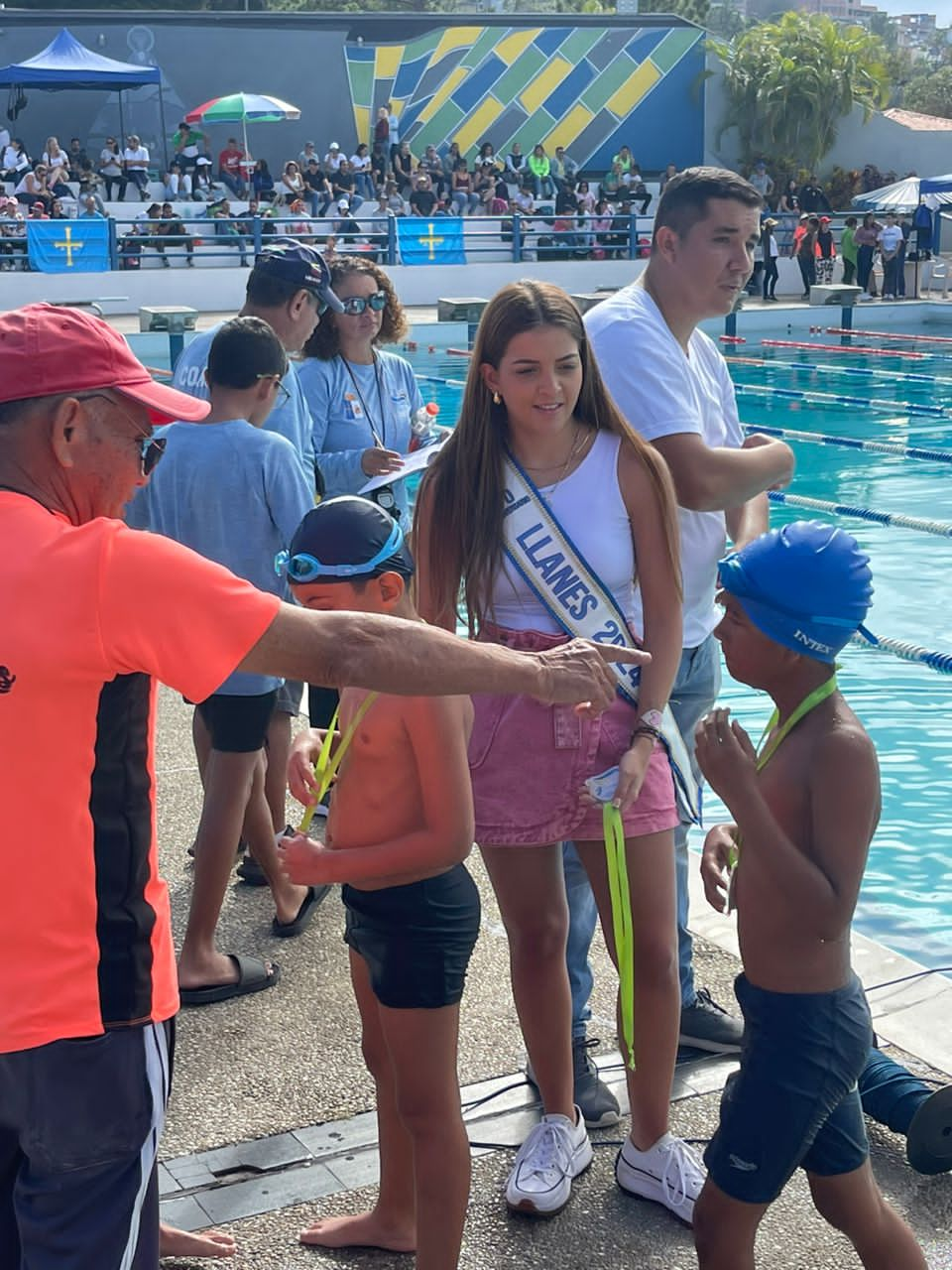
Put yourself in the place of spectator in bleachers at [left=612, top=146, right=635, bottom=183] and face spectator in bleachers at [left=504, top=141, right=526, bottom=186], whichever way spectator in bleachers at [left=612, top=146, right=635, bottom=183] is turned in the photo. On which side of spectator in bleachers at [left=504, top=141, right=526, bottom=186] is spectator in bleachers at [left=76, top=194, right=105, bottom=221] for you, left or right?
left

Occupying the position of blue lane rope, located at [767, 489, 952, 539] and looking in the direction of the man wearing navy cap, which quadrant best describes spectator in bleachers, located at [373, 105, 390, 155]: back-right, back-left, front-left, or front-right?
back-right

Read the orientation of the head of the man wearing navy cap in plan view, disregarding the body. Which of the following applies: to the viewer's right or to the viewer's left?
to the viewer's right

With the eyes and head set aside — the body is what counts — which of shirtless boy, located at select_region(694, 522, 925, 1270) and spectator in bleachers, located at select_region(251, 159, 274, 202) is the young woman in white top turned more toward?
the shirtless boy

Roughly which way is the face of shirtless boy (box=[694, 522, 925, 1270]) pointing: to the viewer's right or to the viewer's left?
to the viewer's left

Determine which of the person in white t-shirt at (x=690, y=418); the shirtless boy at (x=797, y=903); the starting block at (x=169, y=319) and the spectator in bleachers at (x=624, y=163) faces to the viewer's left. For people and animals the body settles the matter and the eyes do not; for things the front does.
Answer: the shirtless boy

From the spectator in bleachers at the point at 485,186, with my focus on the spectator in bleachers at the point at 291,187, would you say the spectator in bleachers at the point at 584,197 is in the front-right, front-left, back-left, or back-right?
back-left

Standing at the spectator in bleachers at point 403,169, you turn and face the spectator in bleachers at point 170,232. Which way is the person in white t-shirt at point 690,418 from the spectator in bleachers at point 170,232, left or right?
left

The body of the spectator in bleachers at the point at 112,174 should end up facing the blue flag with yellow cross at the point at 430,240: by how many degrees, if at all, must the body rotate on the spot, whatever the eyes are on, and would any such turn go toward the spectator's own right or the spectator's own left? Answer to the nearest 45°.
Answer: approximately 45° to the spectator's own left

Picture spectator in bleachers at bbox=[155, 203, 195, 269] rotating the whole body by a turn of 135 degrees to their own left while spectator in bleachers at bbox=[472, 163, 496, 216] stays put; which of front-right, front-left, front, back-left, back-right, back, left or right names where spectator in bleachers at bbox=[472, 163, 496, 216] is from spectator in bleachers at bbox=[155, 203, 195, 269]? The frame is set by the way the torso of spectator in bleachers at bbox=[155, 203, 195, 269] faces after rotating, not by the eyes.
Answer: front

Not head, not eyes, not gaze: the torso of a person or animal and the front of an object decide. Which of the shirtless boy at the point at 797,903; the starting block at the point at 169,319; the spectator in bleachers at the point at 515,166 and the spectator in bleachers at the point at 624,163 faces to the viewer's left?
the shirtless boy
